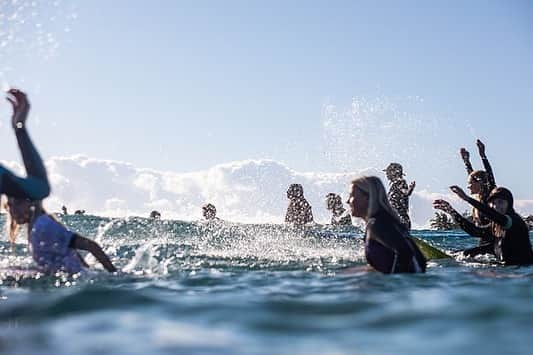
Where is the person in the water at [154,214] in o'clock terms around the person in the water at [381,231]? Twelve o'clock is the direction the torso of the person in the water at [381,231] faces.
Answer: the person in the water at [154,214] is roughly at 2 o'clock from the person in the water at [381,231].

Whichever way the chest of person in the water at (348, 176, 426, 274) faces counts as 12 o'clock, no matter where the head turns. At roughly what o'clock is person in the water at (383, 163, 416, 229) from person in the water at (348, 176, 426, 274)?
person in the water at (383, 163, 416, 229) is roughly at 3 o'clock from person in the water at (348, 176, 426, 274).

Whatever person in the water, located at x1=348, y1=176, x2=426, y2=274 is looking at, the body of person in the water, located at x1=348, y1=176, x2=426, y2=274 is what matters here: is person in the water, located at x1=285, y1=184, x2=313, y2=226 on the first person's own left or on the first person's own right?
on the first person's own right

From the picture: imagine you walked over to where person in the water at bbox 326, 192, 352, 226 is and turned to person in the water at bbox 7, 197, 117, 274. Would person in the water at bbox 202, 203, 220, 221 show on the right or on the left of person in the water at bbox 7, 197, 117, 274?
right

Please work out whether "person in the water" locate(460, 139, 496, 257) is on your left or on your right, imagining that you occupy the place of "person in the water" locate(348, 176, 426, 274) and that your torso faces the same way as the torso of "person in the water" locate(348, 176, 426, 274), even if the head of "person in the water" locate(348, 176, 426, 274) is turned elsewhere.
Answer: on your right

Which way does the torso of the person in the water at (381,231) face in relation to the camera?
to the viewer's left

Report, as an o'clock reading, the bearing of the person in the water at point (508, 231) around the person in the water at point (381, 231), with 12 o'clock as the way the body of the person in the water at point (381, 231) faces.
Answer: the person in the water at point (508, 231) is roughly at 4 o'clock from the person in the water at point (381, 231).

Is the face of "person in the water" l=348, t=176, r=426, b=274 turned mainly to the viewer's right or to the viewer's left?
to the viewer's left

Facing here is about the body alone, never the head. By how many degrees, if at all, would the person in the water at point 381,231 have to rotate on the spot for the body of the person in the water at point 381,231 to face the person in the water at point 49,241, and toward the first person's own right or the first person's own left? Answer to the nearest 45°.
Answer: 0° — they already face them
